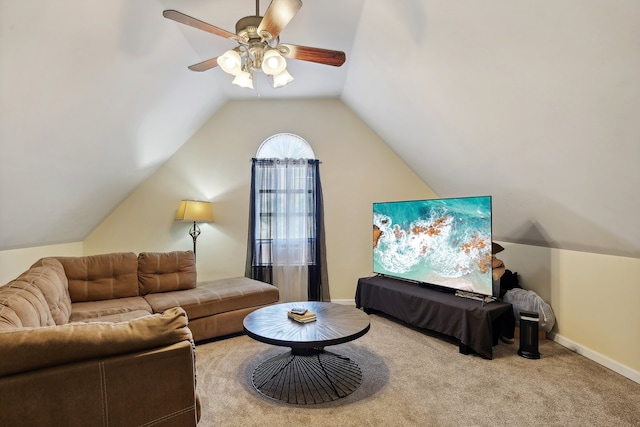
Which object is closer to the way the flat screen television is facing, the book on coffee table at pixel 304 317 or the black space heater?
the book on coffee table

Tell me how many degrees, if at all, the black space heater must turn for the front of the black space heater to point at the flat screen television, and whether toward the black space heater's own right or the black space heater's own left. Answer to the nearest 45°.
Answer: approximately 45° to the black space heater's own right

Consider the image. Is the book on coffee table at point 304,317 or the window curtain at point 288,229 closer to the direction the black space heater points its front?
the book on coffee table

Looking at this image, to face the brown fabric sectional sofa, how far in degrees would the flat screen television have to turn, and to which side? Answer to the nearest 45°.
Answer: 0° — it already faces it

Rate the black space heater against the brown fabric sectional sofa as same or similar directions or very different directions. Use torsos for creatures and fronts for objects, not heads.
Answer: very different directions

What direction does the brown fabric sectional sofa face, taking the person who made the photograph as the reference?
facing the viewer and to the right of the viewer

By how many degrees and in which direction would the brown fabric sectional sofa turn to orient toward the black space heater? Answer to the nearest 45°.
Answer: approximately 45° to its left

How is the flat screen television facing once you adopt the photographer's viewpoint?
facing the viewer and to the left of the viewer

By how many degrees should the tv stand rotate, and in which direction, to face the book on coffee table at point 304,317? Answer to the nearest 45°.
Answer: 0° — it already faces it

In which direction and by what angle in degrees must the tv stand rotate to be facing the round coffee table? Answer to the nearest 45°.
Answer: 0° — it already faces it

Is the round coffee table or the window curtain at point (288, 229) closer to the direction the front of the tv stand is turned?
the round coffee table

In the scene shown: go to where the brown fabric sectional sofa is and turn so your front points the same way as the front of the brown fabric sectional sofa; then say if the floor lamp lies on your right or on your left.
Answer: on your left

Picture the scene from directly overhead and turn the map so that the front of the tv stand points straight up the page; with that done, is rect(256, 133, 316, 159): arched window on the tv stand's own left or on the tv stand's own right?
on the tv stand's own right

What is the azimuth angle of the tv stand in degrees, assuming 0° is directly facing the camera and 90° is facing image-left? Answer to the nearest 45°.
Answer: approximately 45°

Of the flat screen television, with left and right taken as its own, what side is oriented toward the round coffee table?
front
